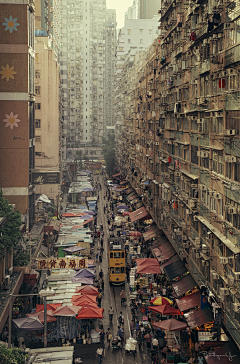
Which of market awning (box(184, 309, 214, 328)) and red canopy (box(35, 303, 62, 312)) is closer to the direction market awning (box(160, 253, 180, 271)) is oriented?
the red canopy

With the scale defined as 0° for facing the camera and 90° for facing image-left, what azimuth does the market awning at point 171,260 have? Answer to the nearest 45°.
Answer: approximately 90°

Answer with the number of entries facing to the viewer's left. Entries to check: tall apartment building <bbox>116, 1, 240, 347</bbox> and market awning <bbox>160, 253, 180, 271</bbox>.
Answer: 2

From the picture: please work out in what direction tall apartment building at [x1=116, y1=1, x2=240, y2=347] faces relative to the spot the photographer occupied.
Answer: facing to the left of the viewer

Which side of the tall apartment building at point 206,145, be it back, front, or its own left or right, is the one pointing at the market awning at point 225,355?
left

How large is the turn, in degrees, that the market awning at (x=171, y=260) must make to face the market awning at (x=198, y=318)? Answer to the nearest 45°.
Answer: approximately 90° to its left

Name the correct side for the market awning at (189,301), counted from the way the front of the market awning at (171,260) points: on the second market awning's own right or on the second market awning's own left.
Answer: on the second market awning's own left

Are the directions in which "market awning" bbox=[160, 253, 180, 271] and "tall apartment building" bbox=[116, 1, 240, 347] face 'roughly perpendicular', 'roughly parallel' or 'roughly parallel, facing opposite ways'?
roughly parallel
